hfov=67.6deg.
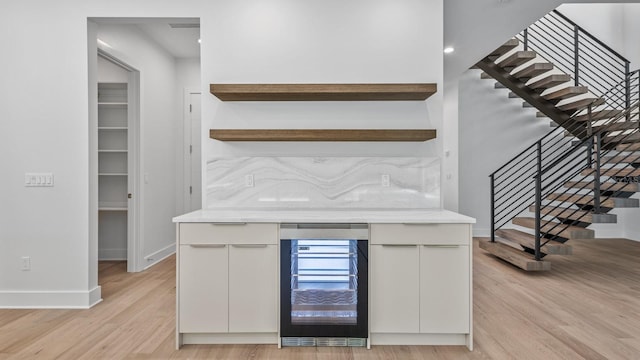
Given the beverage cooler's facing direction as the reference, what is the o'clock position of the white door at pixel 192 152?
The white door is roughly at 5 o'clock from the beverage cooler.

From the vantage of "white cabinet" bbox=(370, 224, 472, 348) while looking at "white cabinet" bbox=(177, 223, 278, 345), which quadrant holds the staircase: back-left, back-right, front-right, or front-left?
back-right

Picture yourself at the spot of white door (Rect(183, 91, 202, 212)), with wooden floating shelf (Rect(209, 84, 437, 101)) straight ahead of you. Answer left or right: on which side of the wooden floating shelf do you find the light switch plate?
right

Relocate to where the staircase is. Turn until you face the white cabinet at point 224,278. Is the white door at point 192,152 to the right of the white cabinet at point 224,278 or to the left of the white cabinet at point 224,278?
right

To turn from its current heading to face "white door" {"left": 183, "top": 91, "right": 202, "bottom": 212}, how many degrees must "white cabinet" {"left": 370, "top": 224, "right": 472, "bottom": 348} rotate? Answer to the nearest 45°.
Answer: approximately 135° to its right

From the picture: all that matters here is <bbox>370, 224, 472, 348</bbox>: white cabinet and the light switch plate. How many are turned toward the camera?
2

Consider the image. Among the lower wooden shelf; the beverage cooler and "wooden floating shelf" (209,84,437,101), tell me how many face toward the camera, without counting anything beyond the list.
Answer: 3
